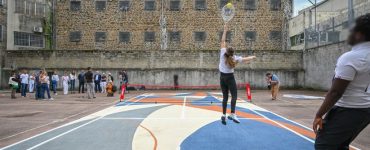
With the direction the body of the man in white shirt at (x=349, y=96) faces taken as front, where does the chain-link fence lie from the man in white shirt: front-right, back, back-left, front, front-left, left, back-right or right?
front-right

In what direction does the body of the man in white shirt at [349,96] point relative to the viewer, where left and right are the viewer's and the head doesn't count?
facing away from the viewer and to the left of the viewer

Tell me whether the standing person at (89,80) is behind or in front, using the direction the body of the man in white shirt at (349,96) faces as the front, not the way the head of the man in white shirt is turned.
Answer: in front

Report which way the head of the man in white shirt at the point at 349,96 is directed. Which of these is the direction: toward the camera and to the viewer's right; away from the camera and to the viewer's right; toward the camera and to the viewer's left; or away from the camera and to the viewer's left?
away from the camera and to the viewer's left

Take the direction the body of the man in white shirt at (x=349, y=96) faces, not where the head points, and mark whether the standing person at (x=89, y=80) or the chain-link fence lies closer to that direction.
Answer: the standing person

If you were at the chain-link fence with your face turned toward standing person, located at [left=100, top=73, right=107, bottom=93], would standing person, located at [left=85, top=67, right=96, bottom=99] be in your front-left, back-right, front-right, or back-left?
front-left

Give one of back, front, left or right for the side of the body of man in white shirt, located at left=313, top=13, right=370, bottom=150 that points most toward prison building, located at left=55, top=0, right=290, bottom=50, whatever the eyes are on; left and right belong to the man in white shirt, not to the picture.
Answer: front

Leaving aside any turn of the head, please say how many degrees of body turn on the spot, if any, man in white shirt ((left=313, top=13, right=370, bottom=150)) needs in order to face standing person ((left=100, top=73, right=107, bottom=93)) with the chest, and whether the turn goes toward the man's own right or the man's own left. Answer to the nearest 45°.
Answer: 0° — they already face them
